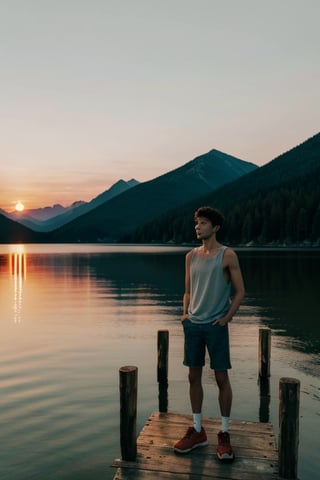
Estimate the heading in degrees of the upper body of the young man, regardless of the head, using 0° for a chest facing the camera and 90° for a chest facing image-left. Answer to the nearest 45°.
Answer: approximately 45°

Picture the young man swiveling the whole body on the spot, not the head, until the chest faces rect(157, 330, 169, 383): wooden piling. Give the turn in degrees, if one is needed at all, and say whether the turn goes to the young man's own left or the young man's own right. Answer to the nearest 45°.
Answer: approximately 135° to the young man's own right

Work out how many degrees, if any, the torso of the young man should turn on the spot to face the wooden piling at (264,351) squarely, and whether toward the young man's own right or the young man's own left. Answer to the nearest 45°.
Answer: approximately 135° to the young man's own right
